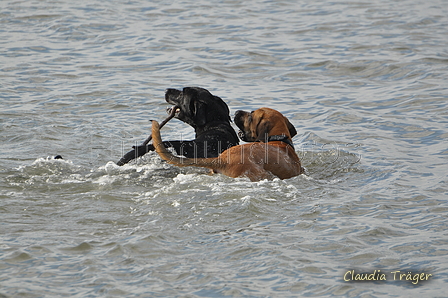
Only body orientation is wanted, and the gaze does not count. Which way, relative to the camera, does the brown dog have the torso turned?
to the viewer's right

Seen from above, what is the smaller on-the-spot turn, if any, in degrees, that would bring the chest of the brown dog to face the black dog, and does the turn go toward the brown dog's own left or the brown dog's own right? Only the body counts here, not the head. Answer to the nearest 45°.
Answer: approximately 135° to the brown dog's own left
